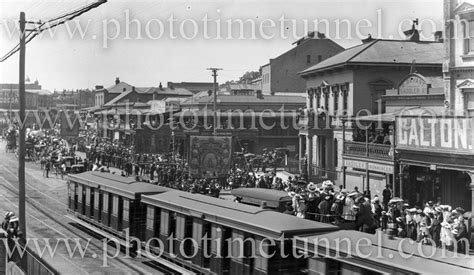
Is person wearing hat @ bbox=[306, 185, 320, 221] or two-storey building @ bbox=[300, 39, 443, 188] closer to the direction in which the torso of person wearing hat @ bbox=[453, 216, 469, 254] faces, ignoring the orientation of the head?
the person wearing hat

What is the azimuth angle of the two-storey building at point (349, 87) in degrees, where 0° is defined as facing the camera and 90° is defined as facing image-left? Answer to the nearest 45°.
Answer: approximately 45°

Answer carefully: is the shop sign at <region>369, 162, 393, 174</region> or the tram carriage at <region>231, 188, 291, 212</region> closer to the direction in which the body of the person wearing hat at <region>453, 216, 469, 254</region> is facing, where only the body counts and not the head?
the tram carriage

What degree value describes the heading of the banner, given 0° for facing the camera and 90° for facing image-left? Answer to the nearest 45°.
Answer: approximately 0°

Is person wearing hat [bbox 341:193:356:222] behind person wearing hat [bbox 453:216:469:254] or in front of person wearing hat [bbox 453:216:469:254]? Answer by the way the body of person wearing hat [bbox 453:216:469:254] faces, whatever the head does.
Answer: in front

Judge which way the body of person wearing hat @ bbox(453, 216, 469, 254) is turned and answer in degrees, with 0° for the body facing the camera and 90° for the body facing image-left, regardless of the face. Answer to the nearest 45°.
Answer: approximately 90°

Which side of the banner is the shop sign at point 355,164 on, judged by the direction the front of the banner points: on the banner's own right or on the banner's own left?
on the banner's own left

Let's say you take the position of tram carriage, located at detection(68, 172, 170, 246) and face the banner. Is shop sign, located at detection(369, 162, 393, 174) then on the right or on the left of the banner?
right

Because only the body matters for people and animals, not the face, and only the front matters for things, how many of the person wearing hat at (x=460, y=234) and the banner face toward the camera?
1

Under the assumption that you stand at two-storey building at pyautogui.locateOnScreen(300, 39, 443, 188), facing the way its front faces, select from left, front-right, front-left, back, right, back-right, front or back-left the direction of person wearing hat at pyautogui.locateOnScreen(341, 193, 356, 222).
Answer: front-left

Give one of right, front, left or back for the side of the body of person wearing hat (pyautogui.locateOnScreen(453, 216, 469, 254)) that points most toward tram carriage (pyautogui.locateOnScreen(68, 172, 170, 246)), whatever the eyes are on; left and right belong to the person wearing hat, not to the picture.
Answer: front

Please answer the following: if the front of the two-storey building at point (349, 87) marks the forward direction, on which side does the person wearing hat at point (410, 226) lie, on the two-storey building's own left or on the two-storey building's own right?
on the two-storey building's own left

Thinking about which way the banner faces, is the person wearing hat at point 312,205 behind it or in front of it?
in front
